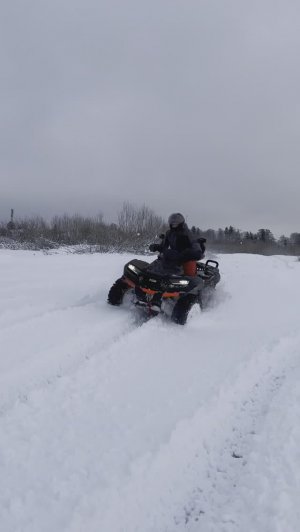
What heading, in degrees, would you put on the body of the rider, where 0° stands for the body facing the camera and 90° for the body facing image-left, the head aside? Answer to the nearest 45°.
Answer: approximately 45°
